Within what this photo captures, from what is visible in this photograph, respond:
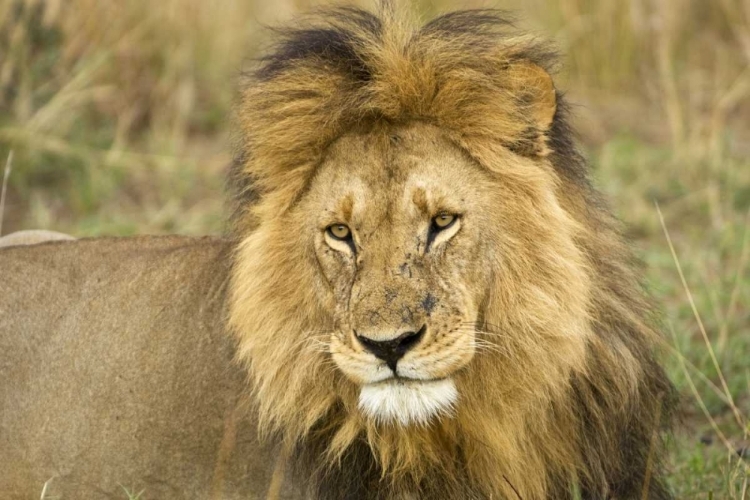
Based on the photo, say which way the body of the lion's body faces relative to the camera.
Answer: to the viewer's right
